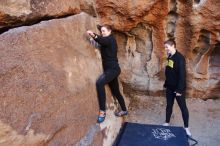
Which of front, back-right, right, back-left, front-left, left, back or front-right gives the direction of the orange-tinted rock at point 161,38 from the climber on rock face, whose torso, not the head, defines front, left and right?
back-right

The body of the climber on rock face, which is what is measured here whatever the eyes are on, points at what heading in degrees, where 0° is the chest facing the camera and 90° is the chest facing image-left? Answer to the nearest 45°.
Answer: approximately 90°
